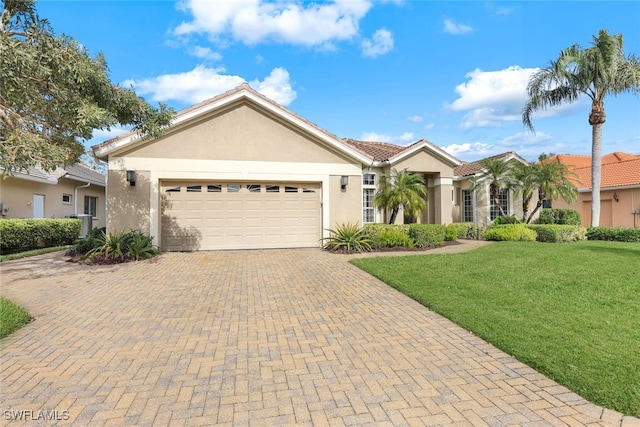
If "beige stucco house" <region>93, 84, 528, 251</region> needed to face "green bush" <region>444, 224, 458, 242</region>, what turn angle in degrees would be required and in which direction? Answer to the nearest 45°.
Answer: approximately 90° to its left

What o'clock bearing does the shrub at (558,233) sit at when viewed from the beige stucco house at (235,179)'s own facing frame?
The shrub is roughly at 9 o'clock from the beige stucco house.

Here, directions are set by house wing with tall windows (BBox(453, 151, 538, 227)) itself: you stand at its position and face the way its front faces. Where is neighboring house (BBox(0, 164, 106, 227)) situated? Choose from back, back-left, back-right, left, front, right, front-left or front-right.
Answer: front-right

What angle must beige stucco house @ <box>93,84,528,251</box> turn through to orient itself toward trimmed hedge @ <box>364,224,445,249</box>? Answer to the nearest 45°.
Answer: approximately 90° to its left

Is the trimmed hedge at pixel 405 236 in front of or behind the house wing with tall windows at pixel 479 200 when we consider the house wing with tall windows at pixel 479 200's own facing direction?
in front

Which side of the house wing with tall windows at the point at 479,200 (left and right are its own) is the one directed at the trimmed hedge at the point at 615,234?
left

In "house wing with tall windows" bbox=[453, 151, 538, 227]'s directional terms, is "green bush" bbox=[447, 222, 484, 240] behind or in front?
in front

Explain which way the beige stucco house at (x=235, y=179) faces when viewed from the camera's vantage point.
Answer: facing the viewer
